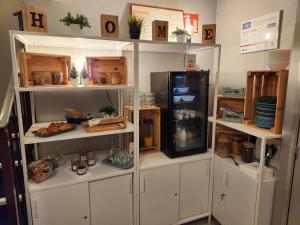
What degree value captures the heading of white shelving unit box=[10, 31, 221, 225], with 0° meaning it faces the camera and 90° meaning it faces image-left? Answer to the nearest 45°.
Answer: approximately 315°

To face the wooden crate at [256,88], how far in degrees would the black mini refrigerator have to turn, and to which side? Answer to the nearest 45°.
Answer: approximately 45° to its left

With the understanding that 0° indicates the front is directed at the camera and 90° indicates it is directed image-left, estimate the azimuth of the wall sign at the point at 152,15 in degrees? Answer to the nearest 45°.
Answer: approximately 315°

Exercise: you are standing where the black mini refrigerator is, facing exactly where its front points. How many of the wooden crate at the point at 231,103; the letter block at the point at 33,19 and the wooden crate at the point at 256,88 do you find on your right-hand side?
1

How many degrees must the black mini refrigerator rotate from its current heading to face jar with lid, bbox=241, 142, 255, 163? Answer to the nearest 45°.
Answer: approximately 45° to its left

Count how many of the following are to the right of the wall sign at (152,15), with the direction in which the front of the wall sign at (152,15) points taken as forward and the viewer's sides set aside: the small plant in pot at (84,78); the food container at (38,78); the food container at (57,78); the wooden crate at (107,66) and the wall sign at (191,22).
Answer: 4

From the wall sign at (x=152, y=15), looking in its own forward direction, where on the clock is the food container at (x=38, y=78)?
The food container is roughly at 3 o'clock from the wall sign.
